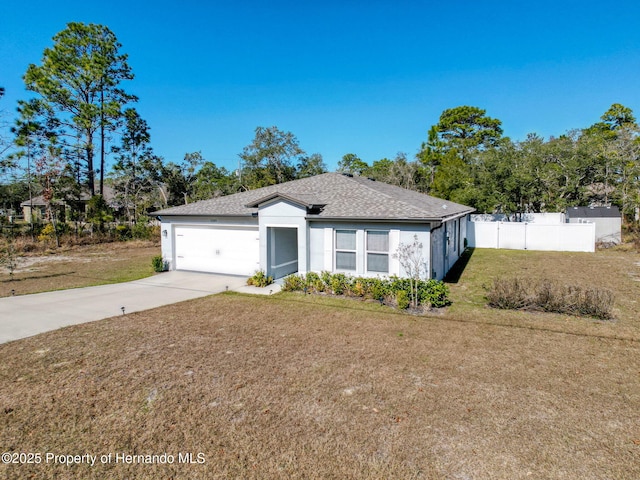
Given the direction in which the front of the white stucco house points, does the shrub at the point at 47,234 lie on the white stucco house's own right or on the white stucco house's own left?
on the white stucco house's own right

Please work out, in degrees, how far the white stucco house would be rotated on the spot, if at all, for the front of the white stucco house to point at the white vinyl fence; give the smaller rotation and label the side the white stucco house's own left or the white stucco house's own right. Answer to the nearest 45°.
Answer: approximately 135° to the white stucco house's own left

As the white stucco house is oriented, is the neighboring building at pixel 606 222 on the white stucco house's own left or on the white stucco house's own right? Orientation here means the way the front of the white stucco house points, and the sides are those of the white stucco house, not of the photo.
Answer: on the white stucco house's own left

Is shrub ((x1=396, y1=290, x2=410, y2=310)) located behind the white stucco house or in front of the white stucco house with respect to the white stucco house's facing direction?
in front

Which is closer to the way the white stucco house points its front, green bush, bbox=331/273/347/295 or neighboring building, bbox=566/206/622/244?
the green bush

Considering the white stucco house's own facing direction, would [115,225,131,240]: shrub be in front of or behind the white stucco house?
behind

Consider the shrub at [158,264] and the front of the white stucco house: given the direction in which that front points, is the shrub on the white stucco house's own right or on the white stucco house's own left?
on the white stucco house's own right

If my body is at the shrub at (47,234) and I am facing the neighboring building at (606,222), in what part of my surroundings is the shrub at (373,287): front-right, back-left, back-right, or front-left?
front-right

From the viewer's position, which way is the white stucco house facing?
facing the viewer
